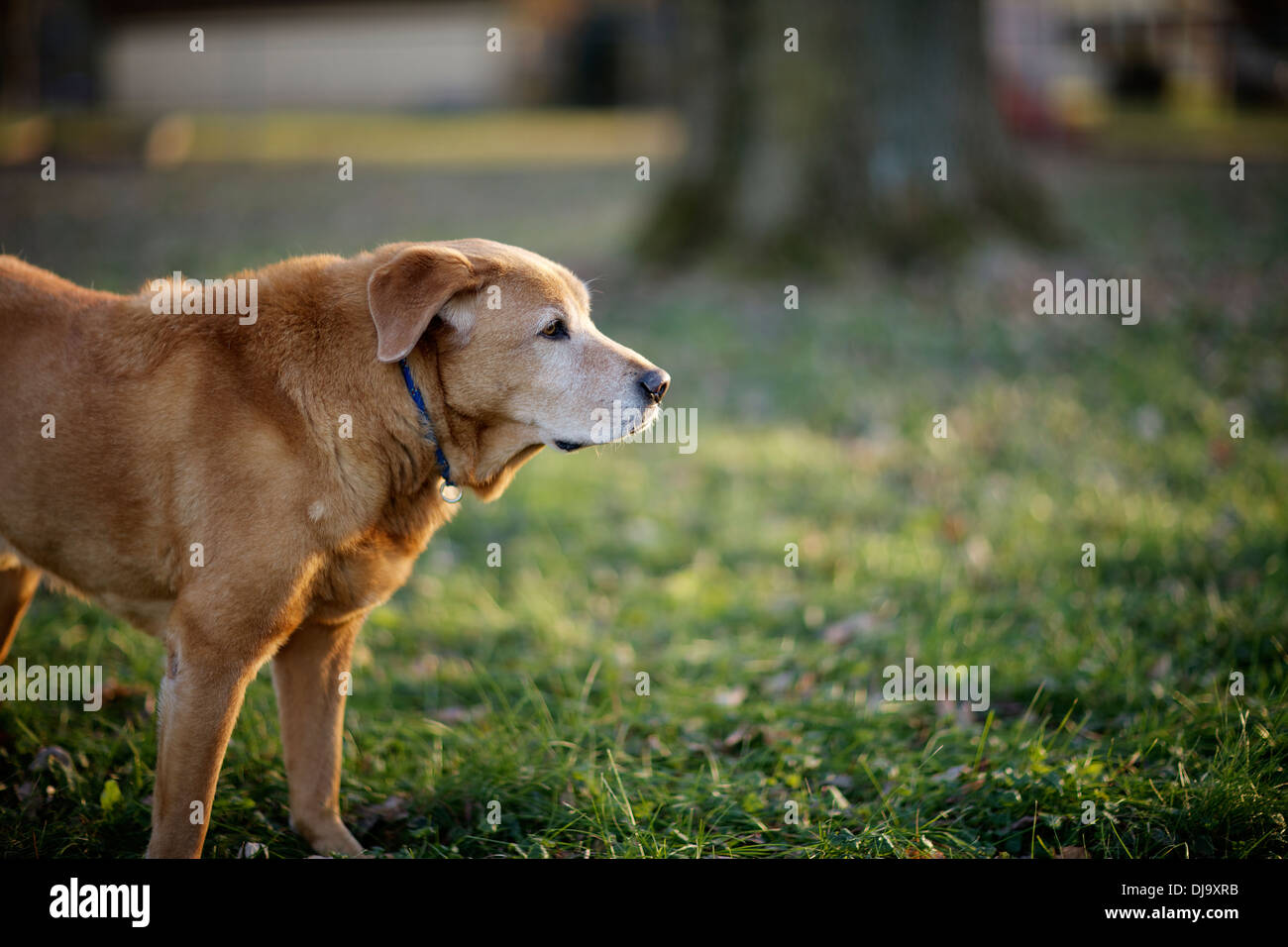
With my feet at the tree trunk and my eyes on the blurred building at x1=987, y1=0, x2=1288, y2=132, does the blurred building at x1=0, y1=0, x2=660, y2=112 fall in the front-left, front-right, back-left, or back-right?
front-left

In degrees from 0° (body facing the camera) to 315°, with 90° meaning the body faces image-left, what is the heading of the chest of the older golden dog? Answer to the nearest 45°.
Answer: approximately 270°

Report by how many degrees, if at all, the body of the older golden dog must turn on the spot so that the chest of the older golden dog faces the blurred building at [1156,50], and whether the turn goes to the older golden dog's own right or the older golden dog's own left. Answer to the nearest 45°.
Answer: approximately 45° to the older golden dog's own left

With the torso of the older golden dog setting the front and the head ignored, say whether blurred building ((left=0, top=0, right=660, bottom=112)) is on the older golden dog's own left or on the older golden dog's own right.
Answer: on the older golden dog's own left

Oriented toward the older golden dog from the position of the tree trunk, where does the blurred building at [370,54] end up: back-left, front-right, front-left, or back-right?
back-right

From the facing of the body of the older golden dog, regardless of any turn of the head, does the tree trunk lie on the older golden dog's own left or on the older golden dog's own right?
on the older golden dog's own left
